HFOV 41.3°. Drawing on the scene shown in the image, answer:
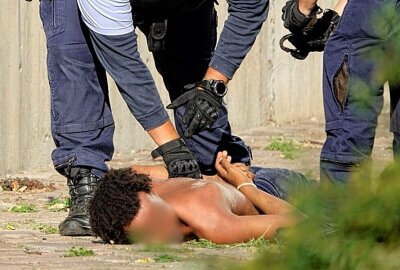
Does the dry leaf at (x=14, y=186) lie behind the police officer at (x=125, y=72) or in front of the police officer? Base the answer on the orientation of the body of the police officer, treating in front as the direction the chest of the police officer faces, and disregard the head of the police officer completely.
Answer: behind

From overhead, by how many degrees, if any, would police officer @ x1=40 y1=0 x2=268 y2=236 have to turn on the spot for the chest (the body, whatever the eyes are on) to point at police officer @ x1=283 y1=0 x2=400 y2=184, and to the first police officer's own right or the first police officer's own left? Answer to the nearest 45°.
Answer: approximately 45° to the first police officer's own left

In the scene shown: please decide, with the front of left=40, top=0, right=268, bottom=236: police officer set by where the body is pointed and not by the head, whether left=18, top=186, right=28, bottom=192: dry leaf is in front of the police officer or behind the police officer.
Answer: behind
